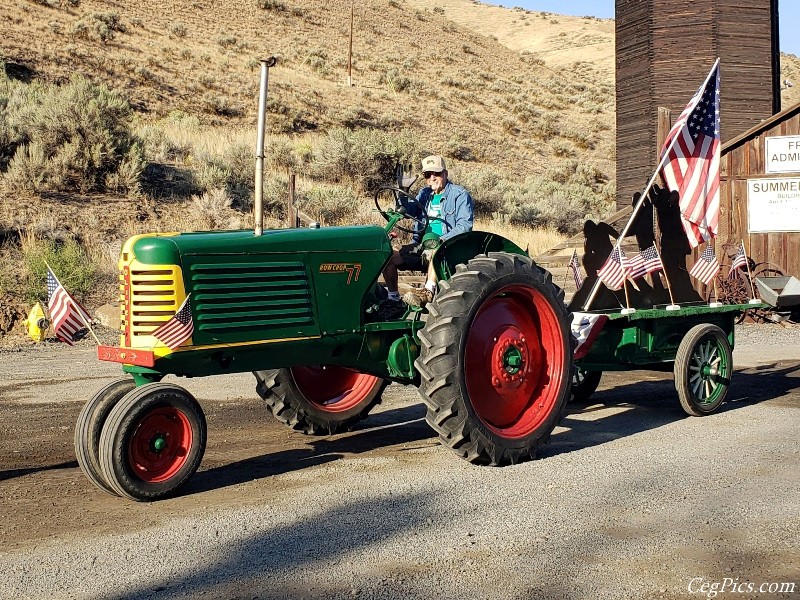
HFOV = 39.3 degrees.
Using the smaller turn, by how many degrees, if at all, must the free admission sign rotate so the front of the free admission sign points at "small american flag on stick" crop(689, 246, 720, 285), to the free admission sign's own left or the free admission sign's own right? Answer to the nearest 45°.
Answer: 0° — it already faces it

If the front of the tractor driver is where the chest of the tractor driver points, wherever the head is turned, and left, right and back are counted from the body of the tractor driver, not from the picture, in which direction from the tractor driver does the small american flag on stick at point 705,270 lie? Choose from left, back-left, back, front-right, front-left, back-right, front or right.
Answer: back

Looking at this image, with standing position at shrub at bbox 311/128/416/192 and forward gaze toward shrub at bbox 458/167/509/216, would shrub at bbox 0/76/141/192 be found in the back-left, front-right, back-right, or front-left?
back-right

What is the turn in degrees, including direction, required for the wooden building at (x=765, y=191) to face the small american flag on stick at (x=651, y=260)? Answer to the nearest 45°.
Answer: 0° — it already faces it

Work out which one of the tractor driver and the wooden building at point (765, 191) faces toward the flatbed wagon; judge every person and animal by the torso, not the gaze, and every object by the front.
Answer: the wooden building

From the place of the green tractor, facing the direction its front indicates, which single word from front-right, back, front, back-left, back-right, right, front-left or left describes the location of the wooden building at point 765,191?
back

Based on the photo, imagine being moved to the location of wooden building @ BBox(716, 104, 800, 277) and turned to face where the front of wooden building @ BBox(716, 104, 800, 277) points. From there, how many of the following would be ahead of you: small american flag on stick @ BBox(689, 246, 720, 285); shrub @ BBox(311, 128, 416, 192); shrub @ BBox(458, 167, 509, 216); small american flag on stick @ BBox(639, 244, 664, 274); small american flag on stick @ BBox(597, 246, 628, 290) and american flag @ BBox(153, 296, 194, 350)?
4

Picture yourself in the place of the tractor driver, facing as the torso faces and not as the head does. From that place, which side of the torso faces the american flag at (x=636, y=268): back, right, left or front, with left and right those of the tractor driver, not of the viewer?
back

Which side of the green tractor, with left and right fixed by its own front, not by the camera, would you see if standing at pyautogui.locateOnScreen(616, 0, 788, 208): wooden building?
back

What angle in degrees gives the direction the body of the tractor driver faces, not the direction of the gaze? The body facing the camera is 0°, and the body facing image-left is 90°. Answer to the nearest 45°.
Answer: approximately 45°

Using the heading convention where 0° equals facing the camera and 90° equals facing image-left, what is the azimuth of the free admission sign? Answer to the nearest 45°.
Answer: approximately 0°

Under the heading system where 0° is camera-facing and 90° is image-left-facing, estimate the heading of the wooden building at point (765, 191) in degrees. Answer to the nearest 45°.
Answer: approximately 0°

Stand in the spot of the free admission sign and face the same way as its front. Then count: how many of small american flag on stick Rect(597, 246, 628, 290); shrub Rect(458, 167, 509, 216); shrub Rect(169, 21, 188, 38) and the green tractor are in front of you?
2
